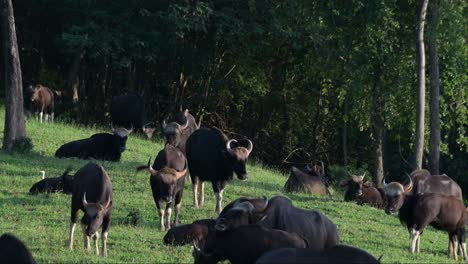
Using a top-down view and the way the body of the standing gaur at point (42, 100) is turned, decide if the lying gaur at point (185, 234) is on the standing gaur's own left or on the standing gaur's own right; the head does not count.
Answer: on the standing gaur's own left

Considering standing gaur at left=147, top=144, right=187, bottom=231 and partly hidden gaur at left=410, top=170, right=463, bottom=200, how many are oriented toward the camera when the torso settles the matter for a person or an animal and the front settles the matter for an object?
1

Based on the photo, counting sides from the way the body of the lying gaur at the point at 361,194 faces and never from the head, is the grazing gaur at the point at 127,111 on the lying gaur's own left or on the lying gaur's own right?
on the lying gaur's own right

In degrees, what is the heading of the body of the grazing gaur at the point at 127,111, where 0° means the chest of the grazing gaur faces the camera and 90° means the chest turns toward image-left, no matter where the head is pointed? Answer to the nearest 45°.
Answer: approximately 315°

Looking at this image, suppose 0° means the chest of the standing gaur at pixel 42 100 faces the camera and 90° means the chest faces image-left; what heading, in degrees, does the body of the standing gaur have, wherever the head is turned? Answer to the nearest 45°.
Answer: approximately 45°

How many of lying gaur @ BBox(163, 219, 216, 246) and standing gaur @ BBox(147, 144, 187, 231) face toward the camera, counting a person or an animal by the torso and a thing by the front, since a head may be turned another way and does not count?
1

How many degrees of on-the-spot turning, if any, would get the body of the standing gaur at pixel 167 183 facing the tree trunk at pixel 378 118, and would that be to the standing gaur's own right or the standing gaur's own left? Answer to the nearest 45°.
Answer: approximately 135° to the standing gaur's own left

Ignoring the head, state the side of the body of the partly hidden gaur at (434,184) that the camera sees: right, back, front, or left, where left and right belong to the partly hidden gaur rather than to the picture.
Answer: left

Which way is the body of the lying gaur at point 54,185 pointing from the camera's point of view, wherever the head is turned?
to the viewer's right
